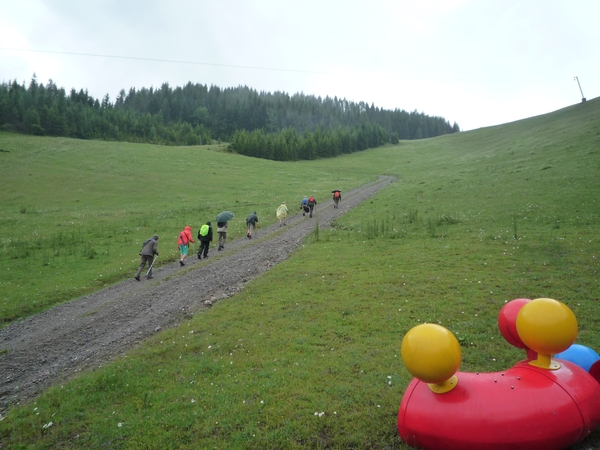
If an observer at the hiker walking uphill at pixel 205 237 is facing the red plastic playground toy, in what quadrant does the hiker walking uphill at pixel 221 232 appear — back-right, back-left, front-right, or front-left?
back-left

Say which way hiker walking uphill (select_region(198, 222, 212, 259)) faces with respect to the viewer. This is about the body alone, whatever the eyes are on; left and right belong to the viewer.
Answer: facing away from the viewer and to the right of the viewer

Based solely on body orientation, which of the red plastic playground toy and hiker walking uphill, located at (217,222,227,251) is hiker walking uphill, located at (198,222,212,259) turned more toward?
the hiker walking uphill

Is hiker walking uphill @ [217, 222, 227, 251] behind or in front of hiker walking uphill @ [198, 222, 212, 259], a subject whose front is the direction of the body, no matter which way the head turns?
in front

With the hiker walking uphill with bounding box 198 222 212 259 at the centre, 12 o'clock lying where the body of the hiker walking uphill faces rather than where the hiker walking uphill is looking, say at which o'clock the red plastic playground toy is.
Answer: The red plastic playground toy is roughly at 4 o'clock from the hiker walking uphill.

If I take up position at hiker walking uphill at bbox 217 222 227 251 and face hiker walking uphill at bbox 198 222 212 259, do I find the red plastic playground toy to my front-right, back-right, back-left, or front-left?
front-left
